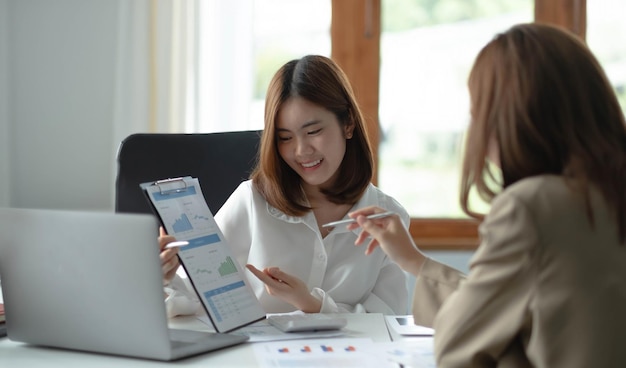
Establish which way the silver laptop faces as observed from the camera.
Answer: facing away from the viewer and to the right of the viewer

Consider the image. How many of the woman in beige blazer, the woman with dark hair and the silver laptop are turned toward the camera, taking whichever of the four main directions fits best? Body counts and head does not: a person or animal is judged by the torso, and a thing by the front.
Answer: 1

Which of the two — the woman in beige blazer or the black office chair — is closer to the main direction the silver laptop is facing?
the black office chair

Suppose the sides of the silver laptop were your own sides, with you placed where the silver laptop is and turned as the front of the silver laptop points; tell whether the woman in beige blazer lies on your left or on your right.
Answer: on your right

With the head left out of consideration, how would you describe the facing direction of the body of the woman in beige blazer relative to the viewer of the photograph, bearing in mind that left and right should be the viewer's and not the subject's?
facing away from the viewer and to the left of the viewer

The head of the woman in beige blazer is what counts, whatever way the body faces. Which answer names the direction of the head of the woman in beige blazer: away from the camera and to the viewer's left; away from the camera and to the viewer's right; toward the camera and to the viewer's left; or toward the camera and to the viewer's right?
away from the camera and to the viewer's left

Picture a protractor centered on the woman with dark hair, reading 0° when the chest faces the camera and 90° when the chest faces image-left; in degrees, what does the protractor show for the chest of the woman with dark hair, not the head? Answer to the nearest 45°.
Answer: approximately 0°

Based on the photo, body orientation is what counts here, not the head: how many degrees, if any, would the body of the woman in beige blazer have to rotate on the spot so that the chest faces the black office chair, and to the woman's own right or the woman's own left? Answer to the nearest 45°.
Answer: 0° — they already face it

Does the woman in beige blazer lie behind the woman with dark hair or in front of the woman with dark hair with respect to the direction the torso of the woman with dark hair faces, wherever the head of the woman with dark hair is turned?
in front

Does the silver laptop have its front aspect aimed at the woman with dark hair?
yes

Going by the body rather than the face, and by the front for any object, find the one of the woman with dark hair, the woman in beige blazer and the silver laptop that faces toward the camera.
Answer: the woman with dark hair

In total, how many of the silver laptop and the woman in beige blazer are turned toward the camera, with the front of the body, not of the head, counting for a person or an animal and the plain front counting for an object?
0
